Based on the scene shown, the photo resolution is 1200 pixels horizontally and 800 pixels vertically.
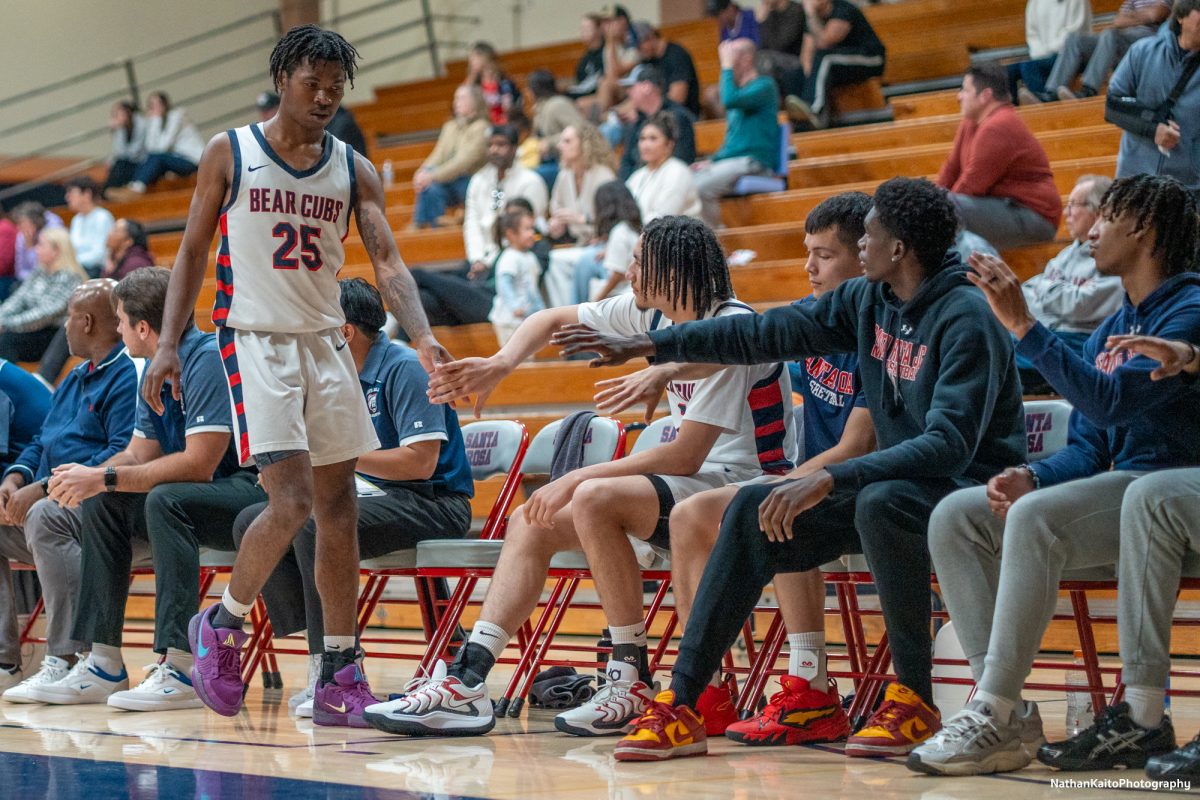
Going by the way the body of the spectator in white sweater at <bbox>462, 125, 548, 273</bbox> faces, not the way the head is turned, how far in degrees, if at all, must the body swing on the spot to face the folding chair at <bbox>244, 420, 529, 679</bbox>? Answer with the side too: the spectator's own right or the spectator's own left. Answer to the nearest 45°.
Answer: approximately 45° to the spectator's own left

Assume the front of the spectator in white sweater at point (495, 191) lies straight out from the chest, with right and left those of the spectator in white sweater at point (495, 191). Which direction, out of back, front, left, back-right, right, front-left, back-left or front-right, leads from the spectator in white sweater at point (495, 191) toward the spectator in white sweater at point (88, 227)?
right

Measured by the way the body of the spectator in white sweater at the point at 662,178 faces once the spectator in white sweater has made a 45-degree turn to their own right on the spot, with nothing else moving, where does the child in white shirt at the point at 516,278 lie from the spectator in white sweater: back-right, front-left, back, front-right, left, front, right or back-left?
front

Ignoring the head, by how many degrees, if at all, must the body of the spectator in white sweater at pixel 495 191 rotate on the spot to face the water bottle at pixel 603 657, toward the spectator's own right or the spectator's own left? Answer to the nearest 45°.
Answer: approximately 45° to the spectator's own left

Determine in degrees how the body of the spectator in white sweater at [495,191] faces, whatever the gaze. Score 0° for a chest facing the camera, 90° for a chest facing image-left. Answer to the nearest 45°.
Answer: approximately 45°

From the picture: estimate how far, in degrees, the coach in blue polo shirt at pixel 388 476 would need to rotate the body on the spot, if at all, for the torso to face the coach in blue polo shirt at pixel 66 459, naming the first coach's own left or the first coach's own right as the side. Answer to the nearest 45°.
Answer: approximately 45° to the first coach's own right

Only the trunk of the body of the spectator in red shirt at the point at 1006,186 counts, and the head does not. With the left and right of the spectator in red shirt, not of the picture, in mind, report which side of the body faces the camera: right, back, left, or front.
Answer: left

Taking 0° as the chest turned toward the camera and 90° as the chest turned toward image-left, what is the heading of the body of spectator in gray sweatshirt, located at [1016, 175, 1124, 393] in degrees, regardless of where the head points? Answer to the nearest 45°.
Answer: approximately 45°

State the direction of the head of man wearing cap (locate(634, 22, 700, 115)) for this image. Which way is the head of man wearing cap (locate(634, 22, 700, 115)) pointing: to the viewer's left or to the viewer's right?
to the viewer's left

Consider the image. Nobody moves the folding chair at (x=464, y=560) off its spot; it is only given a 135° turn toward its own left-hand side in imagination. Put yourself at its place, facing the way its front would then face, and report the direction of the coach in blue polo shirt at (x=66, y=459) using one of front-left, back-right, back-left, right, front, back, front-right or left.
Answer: back-left
